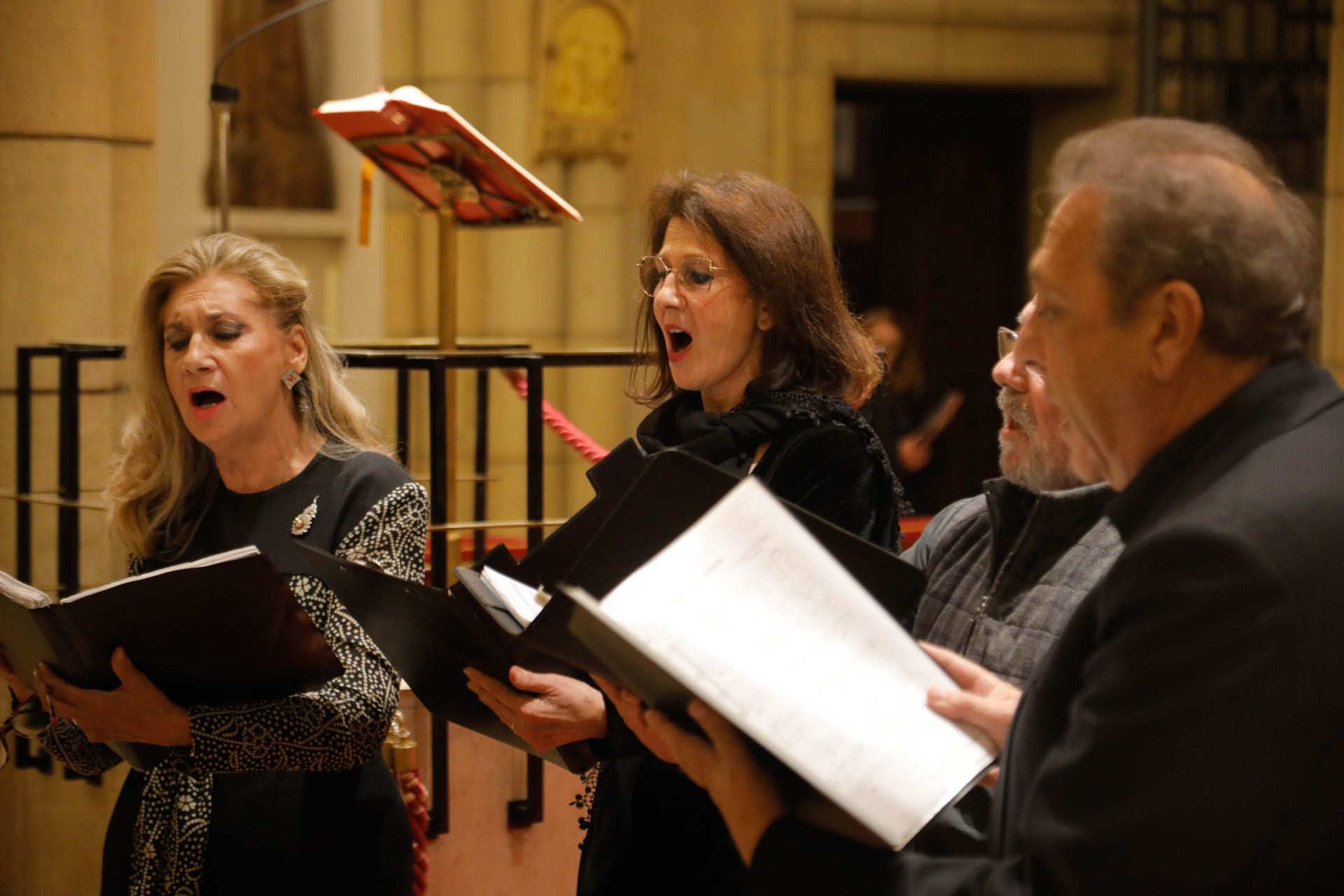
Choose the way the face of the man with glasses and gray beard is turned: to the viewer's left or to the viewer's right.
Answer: to the viewer's left

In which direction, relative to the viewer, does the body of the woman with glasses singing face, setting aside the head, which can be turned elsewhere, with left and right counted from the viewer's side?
facing the viewer and to the left of the viewer

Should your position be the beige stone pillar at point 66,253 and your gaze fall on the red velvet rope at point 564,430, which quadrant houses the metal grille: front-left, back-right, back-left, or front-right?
front-left

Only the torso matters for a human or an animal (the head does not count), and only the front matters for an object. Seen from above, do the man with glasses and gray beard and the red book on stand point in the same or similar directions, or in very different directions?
very different directions

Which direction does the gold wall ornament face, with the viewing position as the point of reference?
facing the viewer

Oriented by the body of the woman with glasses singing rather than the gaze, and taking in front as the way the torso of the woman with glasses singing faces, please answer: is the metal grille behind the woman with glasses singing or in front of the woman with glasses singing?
behind

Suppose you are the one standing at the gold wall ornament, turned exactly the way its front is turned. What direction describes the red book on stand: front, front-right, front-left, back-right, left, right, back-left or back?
front

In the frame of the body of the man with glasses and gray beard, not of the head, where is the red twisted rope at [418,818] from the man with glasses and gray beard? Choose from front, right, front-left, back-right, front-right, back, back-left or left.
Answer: right

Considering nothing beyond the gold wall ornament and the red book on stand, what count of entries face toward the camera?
1
